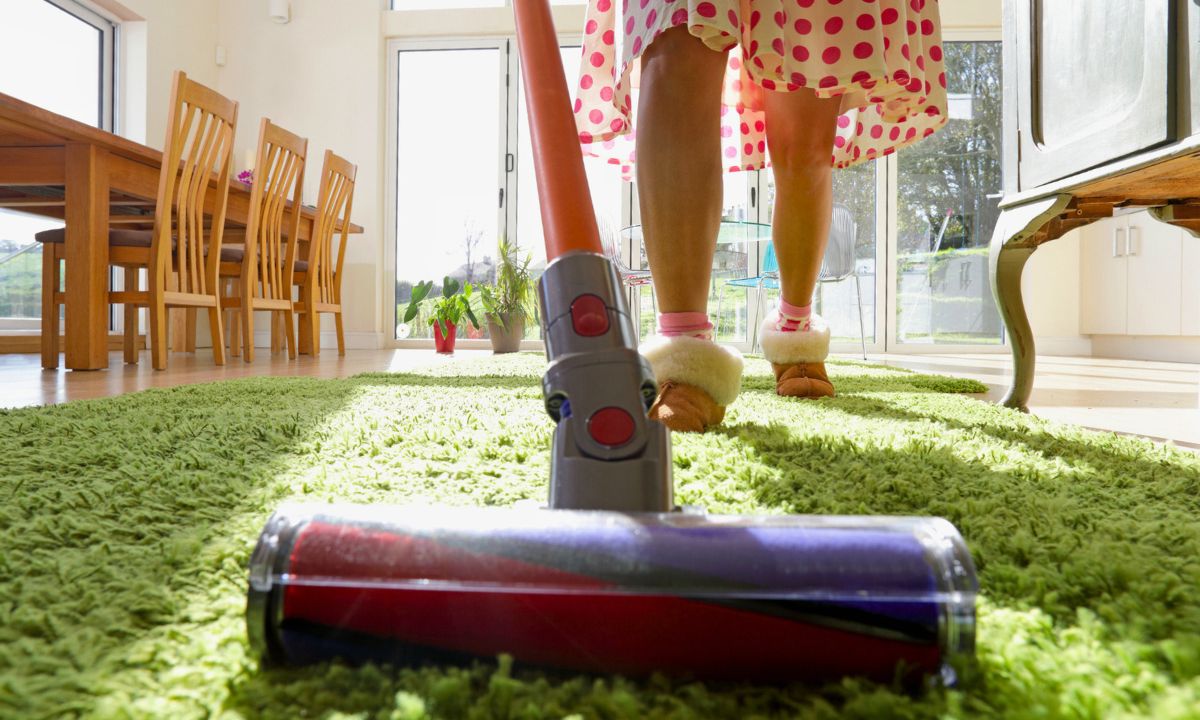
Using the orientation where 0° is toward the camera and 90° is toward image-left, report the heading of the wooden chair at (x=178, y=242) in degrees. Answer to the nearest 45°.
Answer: approximately 135°

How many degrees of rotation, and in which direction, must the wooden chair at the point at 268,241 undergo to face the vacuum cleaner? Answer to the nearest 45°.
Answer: approximately 135° to its left

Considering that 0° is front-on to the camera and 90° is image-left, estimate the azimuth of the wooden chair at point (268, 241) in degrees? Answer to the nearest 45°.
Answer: approximately 135°
